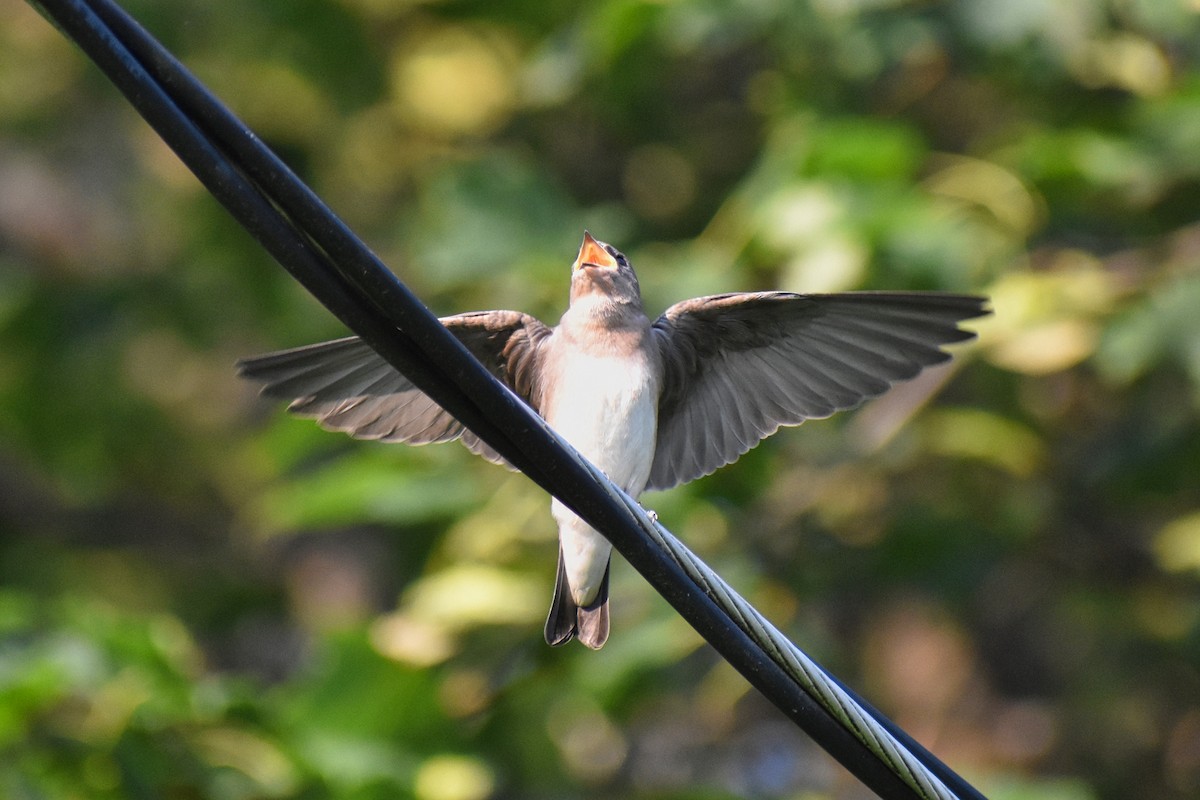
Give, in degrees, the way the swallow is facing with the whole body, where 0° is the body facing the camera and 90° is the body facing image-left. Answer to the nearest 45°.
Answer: approximately 0°
